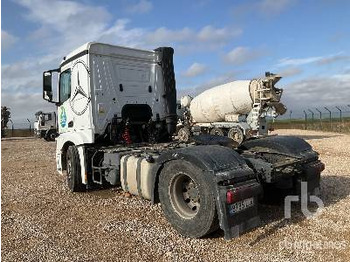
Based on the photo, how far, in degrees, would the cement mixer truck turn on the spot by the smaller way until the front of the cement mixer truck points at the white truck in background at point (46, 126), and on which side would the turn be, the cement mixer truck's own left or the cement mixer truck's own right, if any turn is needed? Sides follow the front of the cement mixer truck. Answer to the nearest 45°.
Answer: approximately 45° to the cement mixer truck's own right

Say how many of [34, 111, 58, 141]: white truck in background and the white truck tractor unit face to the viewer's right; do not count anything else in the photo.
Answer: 0

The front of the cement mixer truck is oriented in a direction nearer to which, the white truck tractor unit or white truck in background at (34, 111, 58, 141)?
the white truck in background

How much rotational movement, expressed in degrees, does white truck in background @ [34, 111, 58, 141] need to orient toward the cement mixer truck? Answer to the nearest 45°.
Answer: approximately 90° to its left

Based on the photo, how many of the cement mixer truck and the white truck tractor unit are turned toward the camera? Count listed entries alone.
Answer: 0

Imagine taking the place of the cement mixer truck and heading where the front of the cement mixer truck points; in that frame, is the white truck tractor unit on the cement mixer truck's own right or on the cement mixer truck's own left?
on the cement mixer truck's own left

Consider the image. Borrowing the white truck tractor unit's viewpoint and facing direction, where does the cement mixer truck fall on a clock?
The cement mixer truck is roughly at 2 o'clock from the white truck tractor unit.

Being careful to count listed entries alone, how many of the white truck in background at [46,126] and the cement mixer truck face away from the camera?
0

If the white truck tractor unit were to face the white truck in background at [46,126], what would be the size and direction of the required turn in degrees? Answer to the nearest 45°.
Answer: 0° — it already faces it

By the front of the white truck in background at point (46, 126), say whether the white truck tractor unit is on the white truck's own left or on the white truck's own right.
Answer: on the white truck's own left

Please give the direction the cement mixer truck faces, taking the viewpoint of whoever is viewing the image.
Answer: facing to the left of the viewer

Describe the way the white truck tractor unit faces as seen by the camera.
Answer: facing away from the viewer and to the left of the viewer

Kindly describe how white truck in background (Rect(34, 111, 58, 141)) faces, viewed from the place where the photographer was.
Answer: facing the viewer and to the left of the viewer

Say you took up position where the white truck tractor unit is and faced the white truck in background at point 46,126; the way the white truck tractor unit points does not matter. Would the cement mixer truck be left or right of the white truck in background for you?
right

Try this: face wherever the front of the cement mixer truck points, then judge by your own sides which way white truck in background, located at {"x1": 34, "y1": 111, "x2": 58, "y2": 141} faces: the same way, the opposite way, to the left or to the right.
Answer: to the left
